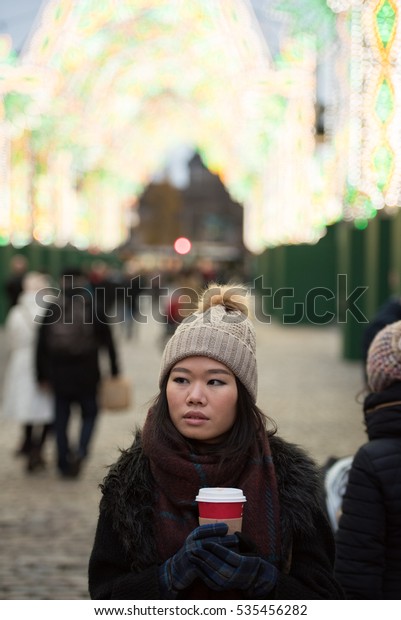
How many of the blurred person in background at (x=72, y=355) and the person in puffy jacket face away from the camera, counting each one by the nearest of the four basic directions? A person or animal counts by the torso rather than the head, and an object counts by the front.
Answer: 2

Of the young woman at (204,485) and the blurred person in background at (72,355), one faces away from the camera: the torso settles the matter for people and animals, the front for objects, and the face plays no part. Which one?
the blurred person in background

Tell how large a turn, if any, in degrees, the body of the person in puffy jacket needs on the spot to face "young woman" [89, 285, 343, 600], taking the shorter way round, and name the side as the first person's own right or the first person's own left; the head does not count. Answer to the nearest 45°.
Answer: approximately 135° to the first person's own left

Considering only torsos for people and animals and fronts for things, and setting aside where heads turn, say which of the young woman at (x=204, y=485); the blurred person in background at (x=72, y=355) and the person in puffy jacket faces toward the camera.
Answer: the young woman

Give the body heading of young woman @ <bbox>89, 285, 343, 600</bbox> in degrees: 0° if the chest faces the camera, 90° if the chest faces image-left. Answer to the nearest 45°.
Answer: approximately 0°

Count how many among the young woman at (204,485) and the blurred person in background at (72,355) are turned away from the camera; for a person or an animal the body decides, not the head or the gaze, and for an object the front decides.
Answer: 1

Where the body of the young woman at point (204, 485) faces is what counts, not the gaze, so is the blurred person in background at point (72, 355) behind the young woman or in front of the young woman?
behind

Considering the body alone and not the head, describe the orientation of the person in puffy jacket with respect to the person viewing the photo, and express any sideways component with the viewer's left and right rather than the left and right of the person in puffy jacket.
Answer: facing away from the viewer

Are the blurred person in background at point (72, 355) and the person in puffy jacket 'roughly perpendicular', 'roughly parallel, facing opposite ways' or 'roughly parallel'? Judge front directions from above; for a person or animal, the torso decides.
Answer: roughly parallel

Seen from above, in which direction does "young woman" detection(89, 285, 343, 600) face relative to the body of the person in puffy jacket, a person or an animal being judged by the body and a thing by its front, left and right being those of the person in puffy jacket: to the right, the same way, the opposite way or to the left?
the opposite way

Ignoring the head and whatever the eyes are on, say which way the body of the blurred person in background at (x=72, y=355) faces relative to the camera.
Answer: away from the camera

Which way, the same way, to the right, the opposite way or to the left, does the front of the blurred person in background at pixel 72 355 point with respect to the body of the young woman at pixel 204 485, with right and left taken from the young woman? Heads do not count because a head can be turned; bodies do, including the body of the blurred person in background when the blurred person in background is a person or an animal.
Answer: the opposite way

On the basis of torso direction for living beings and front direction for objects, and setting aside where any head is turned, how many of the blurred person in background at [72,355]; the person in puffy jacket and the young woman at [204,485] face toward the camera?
1

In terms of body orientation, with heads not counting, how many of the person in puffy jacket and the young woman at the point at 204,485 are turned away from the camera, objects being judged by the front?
1

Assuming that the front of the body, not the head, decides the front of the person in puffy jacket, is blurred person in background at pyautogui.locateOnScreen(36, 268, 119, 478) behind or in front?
in front

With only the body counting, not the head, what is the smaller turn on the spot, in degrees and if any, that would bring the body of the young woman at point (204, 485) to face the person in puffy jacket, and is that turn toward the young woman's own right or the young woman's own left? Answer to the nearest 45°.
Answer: approximately 135° to the young woman's own left

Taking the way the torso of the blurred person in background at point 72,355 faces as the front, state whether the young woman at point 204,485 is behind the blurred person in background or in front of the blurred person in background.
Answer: behind
